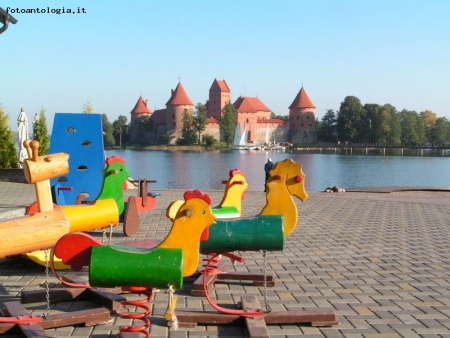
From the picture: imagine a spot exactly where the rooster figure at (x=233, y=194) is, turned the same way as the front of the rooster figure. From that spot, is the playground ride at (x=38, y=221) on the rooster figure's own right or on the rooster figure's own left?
on the rooster figure's own right

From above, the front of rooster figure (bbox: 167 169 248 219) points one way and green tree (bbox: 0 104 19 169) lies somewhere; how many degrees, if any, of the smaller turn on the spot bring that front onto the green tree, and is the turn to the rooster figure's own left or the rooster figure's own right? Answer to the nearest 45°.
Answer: approximately 135° to the rooster figure's own left

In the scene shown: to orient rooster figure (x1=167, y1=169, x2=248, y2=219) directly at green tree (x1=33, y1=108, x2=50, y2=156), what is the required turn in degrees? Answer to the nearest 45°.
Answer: approximately 135° to its left

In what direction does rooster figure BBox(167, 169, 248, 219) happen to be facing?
to the viewer's right

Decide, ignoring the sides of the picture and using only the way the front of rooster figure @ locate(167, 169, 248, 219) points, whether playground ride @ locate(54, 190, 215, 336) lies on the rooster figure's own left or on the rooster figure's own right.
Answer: on the rooster figure's own right
